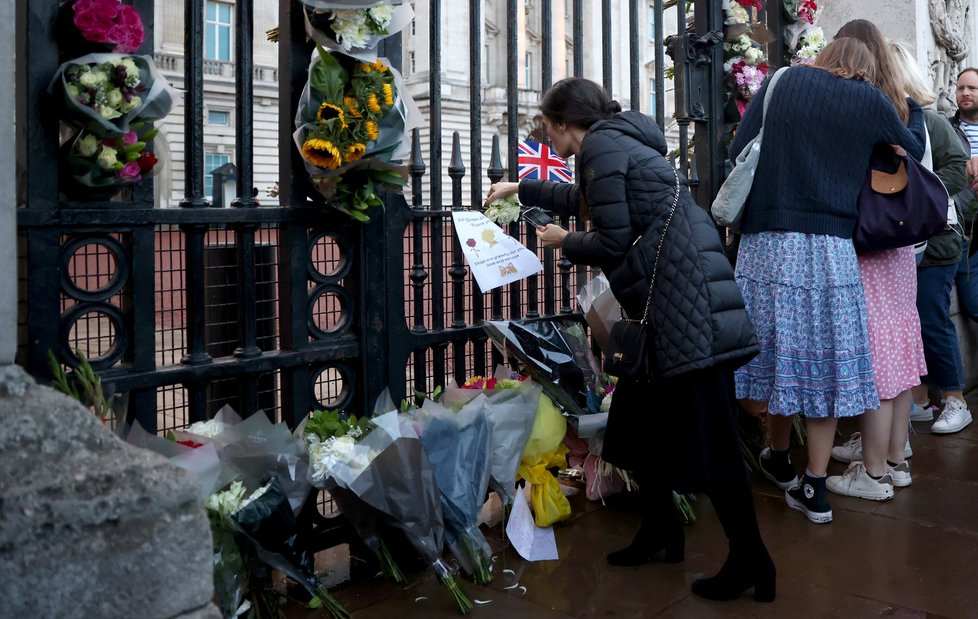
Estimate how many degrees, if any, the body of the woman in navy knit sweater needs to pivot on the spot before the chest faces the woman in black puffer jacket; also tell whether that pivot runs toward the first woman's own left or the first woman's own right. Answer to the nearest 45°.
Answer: approximately 135° to the first woman's own left

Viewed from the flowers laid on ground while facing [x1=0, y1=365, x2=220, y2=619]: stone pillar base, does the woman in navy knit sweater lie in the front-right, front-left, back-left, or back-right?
back-left

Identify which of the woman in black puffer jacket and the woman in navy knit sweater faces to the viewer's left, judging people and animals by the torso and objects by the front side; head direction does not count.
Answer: the woman in black puffer jacket

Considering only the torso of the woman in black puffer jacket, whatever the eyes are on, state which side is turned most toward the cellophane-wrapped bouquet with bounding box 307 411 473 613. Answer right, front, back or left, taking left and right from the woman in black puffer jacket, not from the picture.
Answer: front

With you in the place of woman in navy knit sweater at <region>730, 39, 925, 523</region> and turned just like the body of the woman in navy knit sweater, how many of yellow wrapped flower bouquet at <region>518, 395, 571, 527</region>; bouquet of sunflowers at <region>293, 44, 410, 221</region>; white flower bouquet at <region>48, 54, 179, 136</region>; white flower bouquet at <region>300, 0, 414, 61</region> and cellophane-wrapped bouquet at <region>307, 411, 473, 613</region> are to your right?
0

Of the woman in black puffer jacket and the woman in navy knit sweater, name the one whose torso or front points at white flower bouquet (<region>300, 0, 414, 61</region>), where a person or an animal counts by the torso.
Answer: the woman in black puffer jacket

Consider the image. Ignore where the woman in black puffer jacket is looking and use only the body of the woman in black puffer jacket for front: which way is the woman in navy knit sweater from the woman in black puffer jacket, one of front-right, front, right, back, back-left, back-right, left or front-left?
back-right

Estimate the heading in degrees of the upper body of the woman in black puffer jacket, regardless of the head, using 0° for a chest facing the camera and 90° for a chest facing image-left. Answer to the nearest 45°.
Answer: approximately 90°

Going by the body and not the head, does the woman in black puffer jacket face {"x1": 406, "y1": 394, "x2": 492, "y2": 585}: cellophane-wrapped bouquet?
yes

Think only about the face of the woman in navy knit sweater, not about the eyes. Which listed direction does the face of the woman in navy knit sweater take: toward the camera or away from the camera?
away from the camera

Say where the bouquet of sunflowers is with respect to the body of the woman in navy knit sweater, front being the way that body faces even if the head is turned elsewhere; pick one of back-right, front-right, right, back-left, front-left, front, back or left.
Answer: back-left

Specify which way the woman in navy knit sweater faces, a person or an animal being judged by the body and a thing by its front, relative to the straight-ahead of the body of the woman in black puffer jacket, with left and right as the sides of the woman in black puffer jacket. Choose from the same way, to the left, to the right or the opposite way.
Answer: to the right

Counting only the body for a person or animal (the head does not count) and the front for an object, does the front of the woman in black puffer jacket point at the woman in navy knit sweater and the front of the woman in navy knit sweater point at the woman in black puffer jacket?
no

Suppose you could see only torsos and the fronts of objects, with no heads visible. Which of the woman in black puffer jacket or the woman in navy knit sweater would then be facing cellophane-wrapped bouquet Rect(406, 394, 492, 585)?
the woman in black puffer jacket

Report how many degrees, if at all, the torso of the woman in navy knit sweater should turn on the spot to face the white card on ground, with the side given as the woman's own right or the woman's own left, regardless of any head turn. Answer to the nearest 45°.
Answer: approximately 135° to the woman's own left

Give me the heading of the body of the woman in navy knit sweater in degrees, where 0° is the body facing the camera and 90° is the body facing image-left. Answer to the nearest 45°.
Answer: approximately 180°
